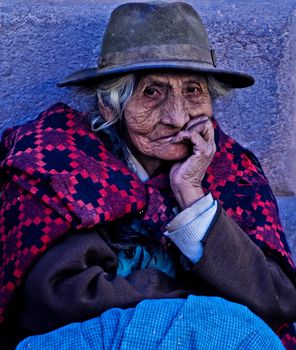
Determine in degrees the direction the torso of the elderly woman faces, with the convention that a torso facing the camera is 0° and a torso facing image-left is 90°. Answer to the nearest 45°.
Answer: approximately 0°
